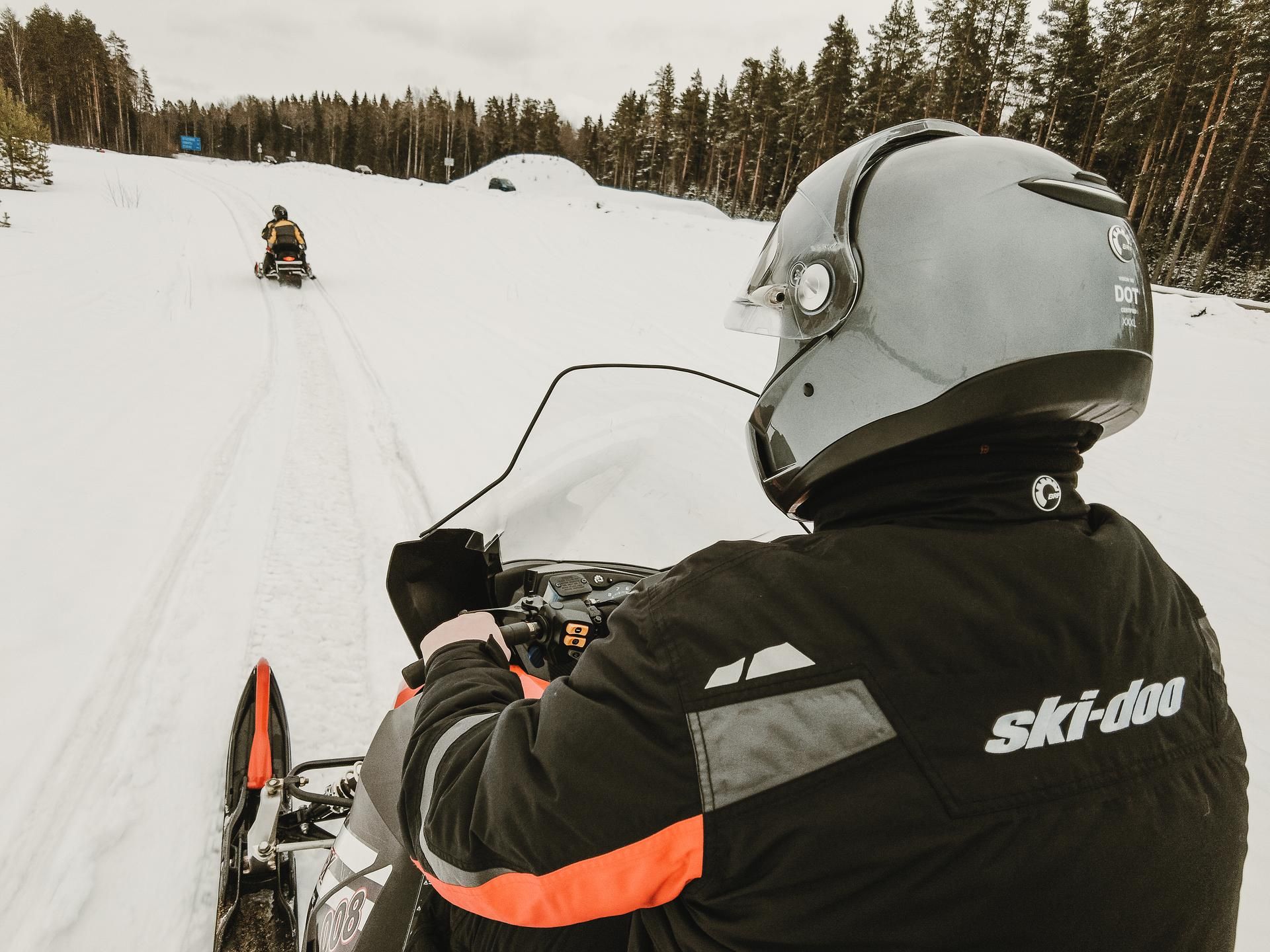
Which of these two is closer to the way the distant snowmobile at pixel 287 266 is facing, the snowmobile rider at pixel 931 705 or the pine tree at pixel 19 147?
the pine tree

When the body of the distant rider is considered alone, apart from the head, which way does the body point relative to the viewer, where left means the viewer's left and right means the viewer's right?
facing away from the viewer

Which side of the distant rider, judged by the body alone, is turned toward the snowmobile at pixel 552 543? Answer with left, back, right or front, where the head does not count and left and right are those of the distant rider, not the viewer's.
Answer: back

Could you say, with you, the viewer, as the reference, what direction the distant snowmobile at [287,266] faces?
facing away from the viewer

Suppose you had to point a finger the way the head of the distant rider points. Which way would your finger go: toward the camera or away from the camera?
away from the camera

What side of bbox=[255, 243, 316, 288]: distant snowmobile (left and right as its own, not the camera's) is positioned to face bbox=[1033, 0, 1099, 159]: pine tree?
right

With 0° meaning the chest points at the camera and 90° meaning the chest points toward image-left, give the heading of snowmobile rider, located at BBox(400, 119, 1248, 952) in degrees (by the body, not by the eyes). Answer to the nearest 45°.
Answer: approximately 135°

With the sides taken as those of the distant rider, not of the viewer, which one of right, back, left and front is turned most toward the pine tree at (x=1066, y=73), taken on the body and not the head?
right

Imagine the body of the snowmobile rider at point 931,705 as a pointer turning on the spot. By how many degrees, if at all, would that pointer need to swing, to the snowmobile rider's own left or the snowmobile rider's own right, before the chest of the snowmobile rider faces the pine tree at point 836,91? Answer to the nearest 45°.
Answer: approximately 45° to the snowmobile rider's own right

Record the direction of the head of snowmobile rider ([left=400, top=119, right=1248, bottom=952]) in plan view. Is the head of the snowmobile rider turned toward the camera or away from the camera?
away from the camera

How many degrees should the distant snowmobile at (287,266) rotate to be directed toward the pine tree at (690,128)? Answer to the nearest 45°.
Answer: approximately 45° to its right
